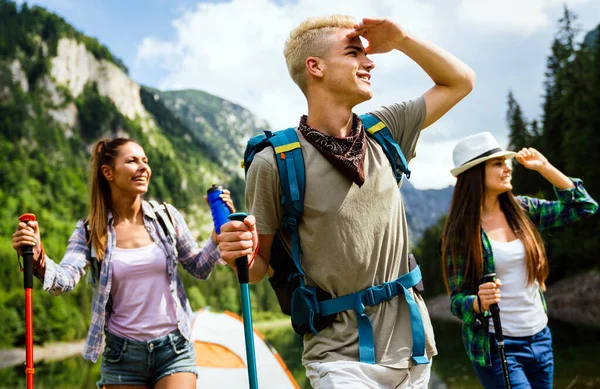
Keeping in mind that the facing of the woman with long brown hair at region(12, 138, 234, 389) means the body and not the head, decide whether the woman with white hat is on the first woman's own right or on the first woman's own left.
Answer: on the first woman's own left

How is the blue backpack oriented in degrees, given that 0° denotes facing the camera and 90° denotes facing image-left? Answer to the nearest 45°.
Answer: approximately 135°

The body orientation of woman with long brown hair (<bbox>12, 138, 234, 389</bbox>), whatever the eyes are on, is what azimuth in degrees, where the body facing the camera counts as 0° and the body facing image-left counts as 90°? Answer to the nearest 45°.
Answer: approximately 0°

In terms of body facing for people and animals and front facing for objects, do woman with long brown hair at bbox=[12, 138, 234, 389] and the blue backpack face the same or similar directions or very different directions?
very different directions

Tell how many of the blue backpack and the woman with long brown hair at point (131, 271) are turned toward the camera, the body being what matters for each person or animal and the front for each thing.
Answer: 1

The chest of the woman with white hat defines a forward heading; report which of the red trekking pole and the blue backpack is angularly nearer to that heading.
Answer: the blue backpack

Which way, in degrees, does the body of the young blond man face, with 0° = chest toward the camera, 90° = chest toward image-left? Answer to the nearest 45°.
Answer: approximately 315°

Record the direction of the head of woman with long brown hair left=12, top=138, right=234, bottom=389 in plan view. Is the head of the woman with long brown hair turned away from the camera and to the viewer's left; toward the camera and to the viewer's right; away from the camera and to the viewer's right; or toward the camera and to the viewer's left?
toward the camera and to the viewer's right
